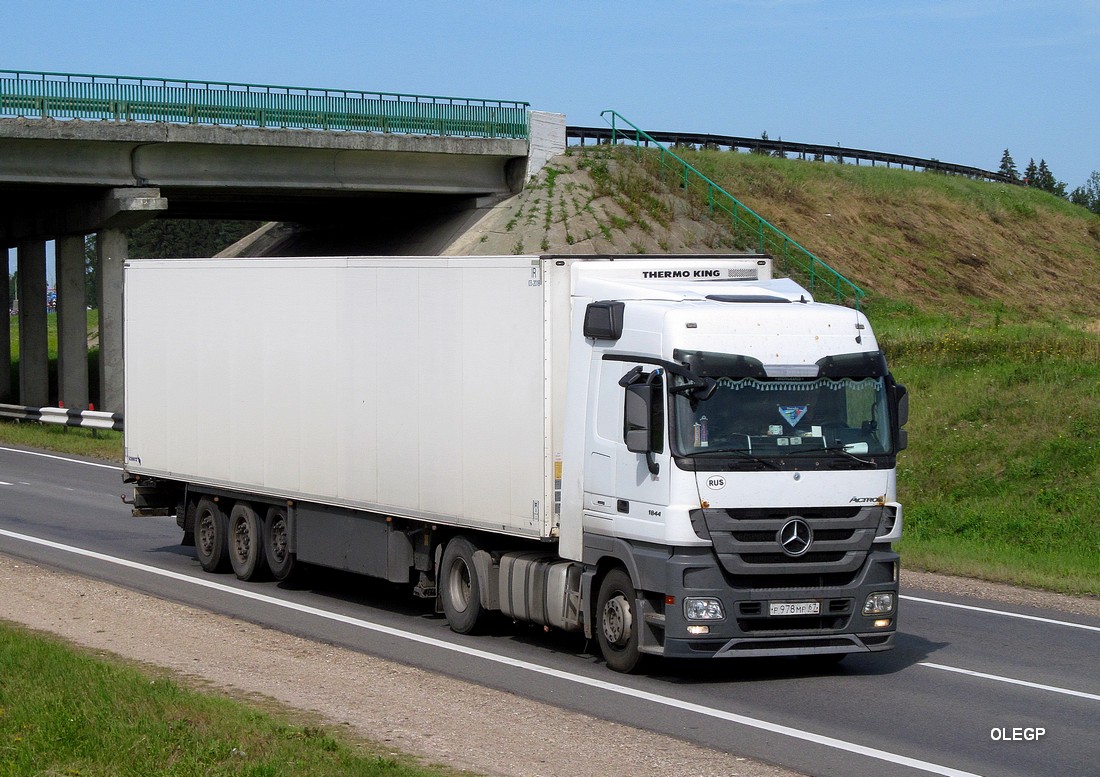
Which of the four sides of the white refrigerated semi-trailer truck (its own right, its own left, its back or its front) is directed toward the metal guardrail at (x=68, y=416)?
back

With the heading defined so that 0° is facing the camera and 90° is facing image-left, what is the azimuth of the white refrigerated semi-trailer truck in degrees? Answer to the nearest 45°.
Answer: approximately 315°

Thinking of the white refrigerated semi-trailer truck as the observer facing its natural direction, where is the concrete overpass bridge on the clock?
The concrete overpass bridge is roughly at 7 o'clock from the white refrigerated semi-trailer truck.
